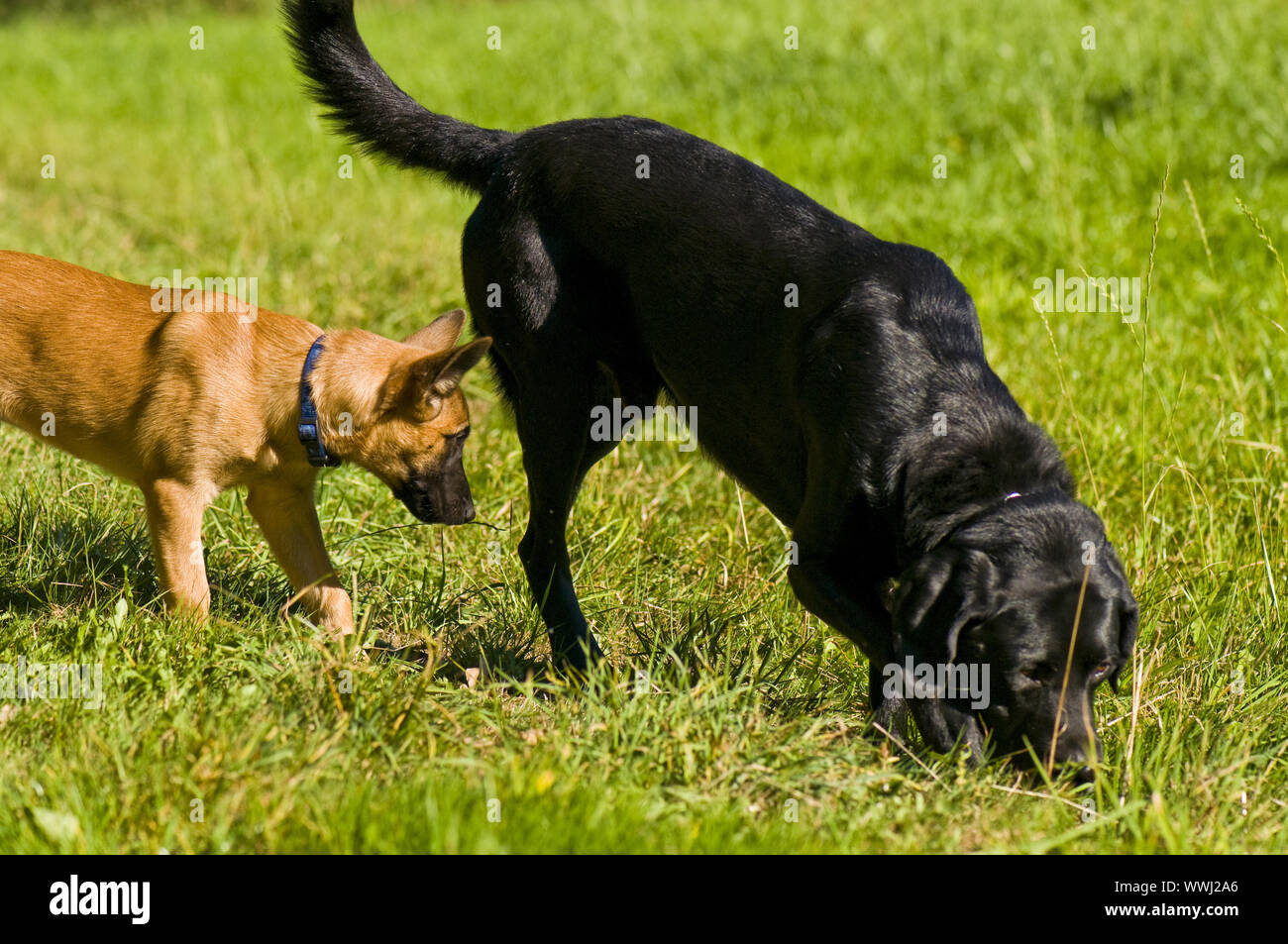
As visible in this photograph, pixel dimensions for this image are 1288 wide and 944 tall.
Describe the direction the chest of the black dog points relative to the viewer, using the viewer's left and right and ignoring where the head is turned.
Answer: facing the viewer and to the right of the viewer
